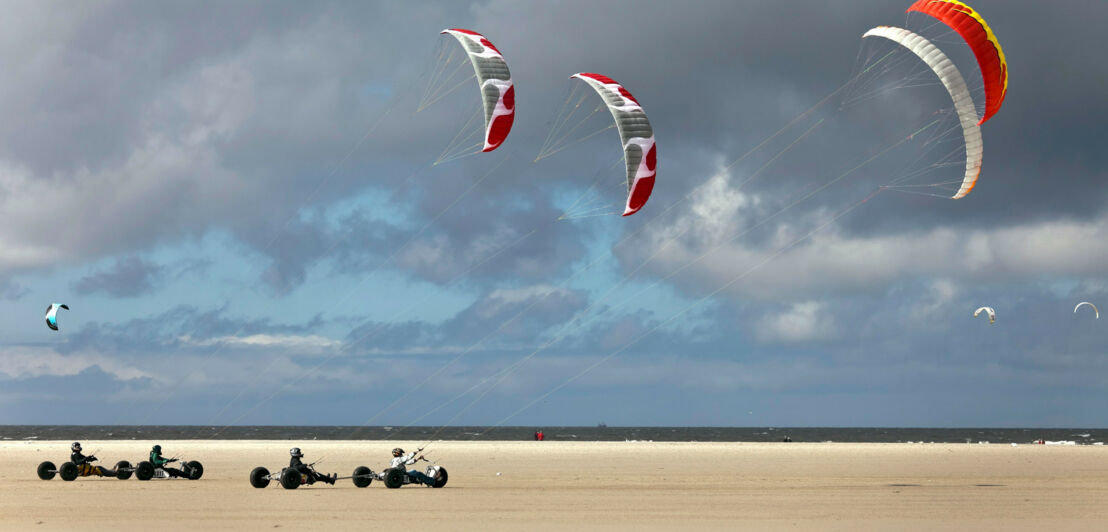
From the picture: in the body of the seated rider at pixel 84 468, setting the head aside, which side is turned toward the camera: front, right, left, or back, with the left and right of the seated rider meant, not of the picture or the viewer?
right

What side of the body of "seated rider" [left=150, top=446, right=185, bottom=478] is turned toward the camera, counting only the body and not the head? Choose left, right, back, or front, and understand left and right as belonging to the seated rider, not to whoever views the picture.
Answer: right

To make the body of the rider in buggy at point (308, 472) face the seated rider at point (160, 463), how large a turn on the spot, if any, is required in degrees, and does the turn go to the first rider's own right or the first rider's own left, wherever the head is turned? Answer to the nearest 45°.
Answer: approximately 135° to the first rider's own left

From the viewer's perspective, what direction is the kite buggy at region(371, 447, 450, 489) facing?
to the viewer's right

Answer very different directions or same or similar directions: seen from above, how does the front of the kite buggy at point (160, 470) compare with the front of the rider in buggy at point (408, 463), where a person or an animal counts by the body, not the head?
same or similar directions

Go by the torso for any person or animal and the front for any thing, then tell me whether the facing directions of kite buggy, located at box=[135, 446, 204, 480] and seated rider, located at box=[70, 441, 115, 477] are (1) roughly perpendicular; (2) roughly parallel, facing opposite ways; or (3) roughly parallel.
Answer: roughly parallel

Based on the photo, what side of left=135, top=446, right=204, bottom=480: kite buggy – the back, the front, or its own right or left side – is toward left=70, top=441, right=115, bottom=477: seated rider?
back

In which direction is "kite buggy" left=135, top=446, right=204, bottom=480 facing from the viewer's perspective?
to the viewer's right

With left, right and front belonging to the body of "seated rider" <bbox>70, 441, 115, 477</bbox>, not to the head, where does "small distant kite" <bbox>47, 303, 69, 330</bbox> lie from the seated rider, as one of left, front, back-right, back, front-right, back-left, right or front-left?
left

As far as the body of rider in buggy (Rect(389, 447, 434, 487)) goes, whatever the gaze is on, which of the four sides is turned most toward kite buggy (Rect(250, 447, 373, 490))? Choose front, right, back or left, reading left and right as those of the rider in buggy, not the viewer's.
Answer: back

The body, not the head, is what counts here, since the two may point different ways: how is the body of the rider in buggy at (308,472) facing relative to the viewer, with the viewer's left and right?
facing to the right of the viewer

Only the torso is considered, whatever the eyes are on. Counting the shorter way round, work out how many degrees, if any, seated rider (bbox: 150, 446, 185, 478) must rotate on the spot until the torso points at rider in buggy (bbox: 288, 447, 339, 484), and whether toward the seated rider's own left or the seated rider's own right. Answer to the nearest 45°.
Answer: approximately 45° to the seated rider's own right

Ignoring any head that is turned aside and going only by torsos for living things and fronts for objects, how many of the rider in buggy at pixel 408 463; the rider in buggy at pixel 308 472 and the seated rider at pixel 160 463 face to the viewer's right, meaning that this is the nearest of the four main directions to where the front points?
3
